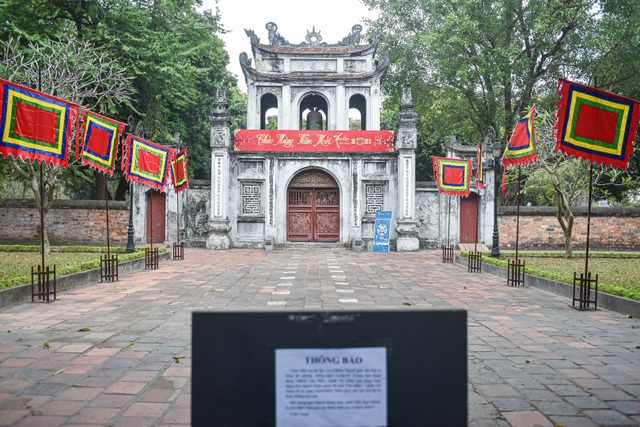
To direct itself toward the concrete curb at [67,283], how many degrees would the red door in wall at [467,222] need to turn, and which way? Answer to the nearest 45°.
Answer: approximately 45° to its right

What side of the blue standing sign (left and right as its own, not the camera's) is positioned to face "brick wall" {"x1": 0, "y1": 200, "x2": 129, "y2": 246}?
right

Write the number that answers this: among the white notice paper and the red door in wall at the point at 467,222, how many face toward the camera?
2

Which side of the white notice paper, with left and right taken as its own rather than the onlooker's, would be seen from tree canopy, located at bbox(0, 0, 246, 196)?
back

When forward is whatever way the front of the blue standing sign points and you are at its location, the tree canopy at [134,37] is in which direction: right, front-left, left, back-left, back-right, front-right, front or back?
right

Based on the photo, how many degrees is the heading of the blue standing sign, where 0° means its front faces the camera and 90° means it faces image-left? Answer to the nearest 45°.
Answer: approximately 0°

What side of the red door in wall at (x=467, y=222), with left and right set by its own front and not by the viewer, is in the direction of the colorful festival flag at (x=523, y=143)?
front

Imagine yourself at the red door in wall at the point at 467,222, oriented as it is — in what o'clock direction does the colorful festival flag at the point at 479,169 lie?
The colorful festival flag is roughly at 12 o'clock from the red door in wall.

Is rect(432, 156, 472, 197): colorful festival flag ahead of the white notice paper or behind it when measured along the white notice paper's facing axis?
behind

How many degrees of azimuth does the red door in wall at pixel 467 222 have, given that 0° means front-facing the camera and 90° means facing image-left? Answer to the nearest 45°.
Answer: approximately 0°

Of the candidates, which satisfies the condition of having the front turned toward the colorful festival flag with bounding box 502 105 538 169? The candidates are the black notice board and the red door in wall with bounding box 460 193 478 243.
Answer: the red door in wall

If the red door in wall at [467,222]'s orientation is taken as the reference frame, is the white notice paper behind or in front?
in front
